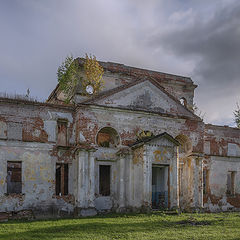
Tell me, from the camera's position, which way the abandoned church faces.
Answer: facing the viewer and to the right of the viewer
